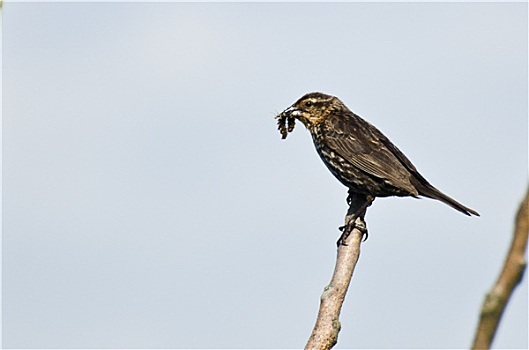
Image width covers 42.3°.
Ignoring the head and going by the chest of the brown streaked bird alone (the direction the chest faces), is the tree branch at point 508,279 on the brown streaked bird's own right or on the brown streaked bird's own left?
on the brown streaked bird's own left

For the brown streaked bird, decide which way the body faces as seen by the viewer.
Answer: to the viewer's left
